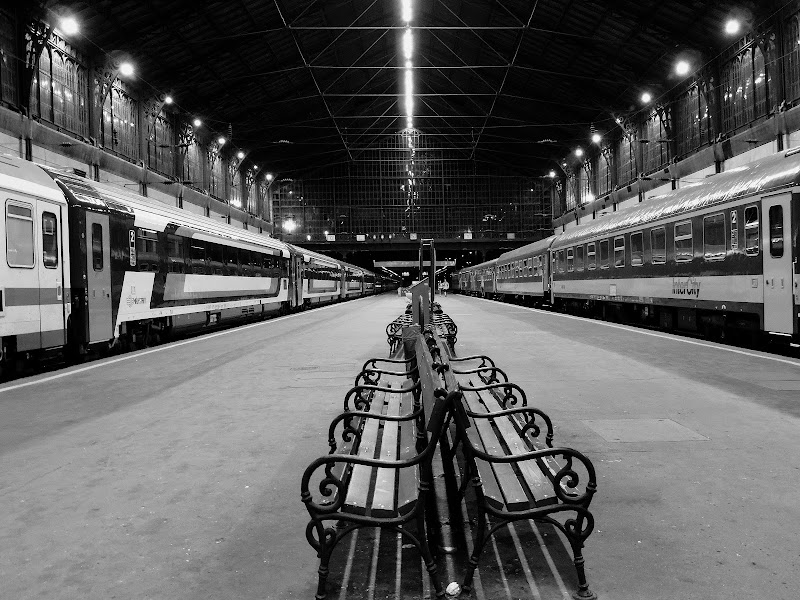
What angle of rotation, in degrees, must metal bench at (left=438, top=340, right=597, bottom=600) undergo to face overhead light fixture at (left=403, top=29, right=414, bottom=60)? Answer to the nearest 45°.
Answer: approximately 90° to its left

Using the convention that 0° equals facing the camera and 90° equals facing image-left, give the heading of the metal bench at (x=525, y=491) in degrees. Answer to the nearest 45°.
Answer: approximately 270°

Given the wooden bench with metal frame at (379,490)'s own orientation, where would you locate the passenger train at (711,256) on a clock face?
The passenger train is roughly at 4 o'clock from the wooden bench with metal frame.

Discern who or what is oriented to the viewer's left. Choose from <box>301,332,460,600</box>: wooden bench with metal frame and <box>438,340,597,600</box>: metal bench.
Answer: <box>301,332,460,600</box>: wooden bench with metal frame

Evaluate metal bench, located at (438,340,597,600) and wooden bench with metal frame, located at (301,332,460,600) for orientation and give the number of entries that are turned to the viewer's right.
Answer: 1

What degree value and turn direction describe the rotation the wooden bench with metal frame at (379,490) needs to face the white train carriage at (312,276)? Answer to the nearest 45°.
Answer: approximately 90° to its right

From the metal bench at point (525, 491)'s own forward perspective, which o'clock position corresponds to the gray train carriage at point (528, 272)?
The gray train carriage is roughly at 9 o'clock from the metal bench.

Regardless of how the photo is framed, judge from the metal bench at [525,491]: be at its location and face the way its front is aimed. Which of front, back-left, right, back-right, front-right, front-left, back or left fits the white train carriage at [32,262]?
back-left

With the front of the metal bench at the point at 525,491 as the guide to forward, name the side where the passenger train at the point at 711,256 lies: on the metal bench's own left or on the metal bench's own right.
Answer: on the metal bench's own left

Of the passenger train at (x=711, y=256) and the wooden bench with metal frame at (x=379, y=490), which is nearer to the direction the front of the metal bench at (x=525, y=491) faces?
the passenger train

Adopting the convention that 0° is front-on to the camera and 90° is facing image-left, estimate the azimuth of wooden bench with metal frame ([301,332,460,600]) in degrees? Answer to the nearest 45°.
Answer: approximately 90°

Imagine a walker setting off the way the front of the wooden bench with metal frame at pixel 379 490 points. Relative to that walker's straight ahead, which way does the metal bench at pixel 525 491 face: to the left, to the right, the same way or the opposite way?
the opposite way

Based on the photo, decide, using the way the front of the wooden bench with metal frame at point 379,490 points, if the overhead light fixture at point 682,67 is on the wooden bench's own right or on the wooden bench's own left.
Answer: on the wooden bench's own right

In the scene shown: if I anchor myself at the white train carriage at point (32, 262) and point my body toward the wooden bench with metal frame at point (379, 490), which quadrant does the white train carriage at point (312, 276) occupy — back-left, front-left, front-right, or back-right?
back-left
